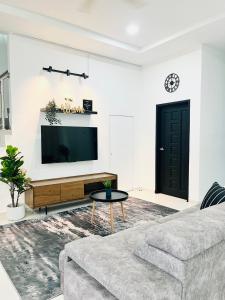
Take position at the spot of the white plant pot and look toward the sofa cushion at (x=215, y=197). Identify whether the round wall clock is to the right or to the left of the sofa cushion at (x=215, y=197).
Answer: left

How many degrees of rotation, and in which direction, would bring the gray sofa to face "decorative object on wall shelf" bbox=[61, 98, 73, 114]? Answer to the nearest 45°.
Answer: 0° — it already faces it

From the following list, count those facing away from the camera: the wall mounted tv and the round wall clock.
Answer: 0

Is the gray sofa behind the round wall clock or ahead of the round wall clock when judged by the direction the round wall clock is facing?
ahead

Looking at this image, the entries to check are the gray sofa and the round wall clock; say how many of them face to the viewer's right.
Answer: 0

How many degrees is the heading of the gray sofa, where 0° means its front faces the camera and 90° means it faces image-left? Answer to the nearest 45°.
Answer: approximately 135°

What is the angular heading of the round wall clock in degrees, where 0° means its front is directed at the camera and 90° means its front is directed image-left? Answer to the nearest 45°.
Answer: approximately 45°

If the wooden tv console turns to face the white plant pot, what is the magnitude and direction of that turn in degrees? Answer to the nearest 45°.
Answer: approximately 135° to its right

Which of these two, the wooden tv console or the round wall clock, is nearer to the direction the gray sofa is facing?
the wooden tv console

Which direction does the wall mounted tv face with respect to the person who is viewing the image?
facing the viewer and to the right of the viewer
